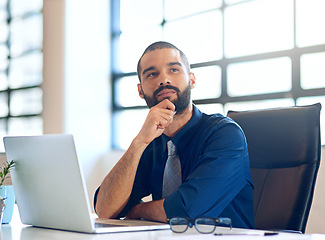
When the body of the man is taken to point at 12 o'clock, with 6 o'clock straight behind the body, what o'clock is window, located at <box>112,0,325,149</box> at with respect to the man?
The window is roughly at 5 o'clock from the man.

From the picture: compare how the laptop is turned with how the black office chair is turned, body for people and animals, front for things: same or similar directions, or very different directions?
very different directions

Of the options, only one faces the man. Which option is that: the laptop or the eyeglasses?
the laptop

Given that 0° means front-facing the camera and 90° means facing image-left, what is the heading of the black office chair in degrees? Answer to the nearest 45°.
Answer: approximately 45°

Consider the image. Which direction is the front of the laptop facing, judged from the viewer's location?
facing away from the viewer and to the right of the viewer

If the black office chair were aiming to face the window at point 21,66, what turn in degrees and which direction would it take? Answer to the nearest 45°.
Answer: approximately 90° to its right

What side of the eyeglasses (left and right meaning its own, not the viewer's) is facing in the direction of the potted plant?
right

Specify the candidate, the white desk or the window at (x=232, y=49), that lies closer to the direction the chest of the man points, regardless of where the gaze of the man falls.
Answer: the white desk

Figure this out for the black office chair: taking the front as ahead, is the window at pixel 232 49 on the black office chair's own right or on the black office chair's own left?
on the black office chair's own right

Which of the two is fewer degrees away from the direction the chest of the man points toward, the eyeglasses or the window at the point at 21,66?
the eyeglasses

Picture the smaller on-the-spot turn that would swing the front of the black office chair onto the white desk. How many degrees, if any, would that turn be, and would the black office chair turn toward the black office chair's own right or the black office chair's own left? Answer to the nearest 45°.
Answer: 0° — it already faces it
